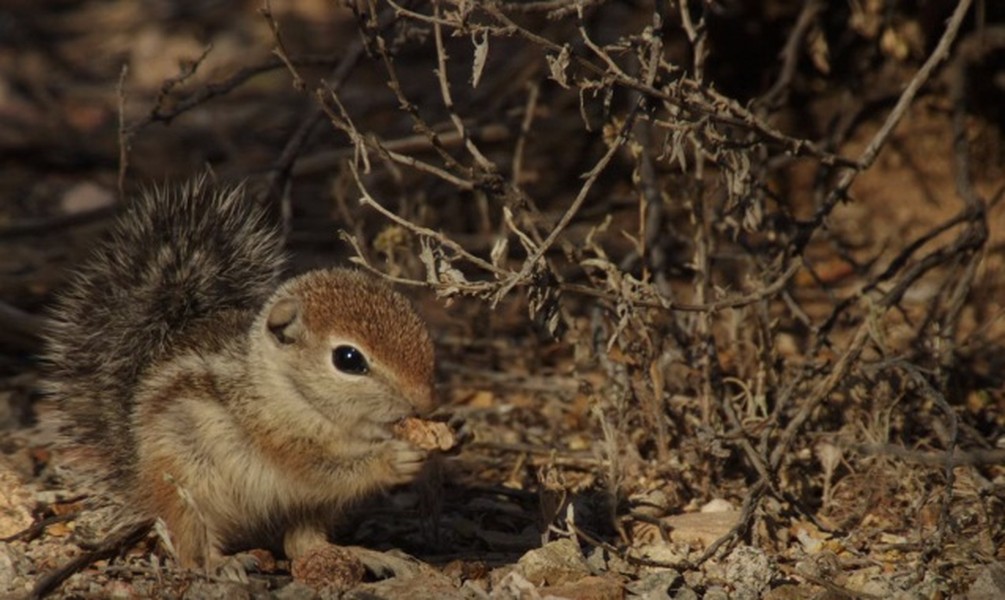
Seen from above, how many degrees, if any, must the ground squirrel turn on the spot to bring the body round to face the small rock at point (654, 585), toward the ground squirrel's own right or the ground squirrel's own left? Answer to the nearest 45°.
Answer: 0° — it already faces it

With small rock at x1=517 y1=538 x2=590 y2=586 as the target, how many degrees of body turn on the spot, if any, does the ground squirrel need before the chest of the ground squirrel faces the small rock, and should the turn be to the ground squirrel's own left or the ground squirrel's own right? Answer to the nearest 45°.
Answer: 0° — it already faces it

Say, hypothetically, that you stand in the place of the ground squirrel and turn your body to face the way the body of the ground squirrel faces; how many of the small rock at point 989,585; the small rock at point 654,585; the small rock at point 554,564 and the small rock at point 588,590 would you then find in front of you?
4

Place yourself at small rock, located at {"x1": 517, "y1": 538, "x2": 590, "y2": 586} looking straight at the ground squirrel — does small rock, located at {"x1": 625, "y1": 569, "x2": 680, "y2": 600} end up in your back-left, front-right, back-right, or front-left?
back-left

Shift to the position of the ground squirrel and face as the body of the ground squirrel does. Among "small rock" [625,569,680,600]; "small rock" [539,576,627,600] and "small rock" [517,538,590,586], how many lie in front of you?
3

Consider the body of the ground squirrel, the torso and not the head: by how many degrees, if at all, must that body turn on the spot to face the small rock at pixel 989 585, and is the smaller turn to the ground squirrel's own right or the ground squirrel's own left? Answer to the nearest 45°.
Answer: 0° — it already faces it

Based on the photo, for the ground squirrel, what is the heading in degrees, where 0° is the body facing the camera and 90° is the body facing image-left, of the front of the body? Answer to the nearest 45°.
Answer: approximately 270°

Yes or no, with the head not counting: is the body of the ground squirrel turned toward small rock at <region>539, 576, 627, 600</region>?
yes
